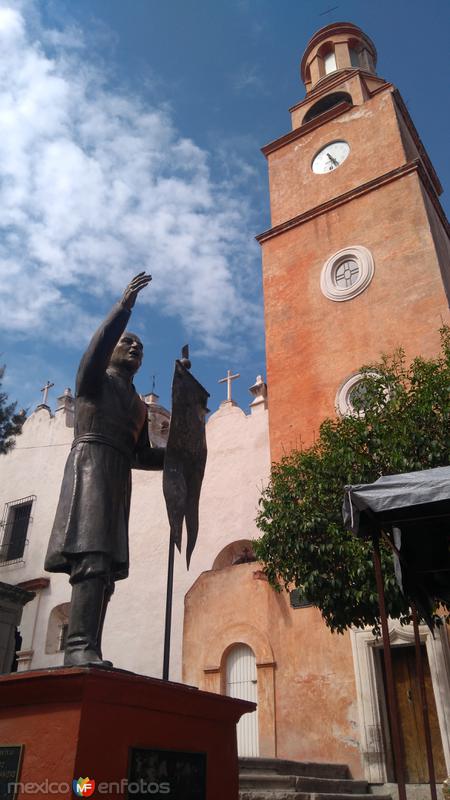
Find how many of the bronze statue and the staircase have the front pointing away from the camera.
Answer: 0

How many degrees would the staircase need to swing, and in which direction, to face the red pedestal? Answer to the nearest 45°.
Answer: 0° — it already faces it

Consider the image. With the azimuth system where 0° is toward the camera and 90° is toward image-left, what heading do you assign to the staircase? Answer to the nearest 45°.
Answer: approximately 0°

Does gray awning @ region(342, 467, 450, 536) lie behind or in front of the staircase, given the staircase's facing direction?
in front

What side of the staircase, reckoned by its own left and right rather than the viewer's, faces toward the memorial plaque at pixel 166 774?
front
